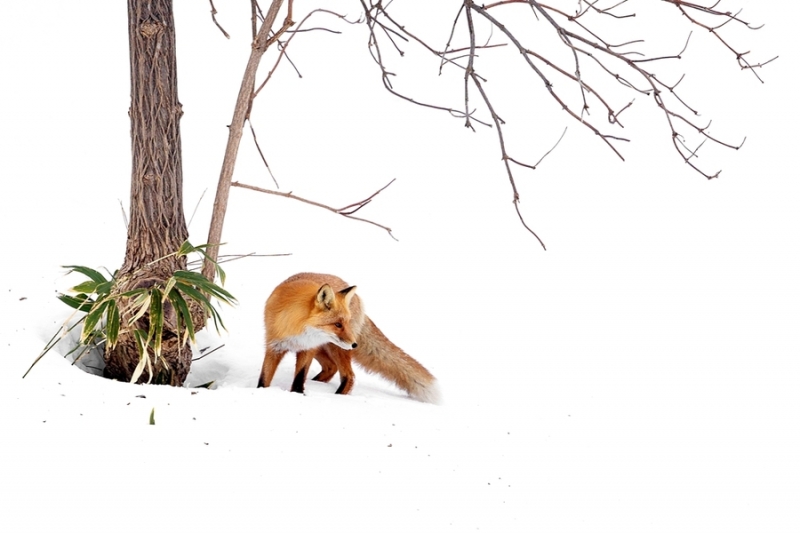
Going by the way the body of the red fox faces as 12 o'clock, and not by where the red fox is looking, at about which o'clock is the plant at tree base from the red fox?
The plant at tree base is roughly at 1 o'clock from the red fox.

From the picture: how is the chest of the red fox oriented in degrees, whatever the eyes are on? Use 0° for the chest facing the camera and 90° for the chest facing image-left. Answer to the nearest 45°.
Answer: approximately 45°

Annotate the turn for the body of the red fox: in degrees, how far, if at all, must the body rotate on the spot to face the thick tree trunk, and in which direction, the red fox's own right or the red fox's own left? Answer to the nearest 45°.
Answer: approximately 45° to the red fox's own right
